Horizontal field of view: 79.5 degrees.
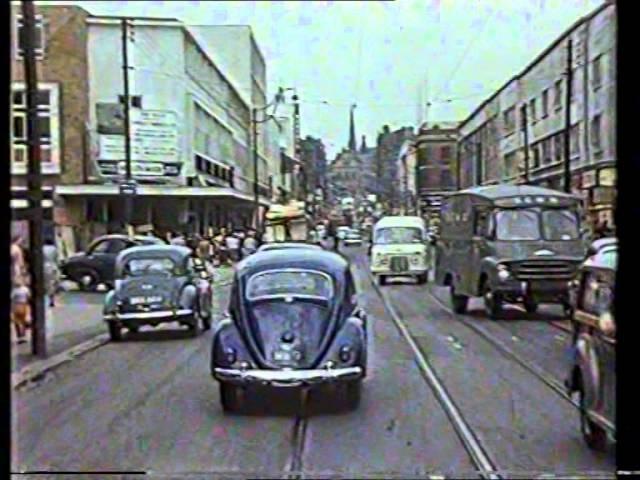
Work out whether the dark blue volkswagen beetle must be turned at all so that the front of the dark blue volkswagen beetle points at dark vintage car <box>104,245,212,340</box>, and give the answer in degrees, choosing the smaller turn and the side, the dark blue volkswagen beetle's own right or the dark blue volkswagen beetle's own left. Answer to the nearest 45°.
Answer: approximately 90° to the dark blue volkswagen beetle's own left

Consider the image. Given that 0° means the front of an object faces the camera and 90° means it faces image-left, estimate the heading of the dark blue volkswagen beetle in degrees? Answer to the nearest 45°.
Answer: approximately 180°

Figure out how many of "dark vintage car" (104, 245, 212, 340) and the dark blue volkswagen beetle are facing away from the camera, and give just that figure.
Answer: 2

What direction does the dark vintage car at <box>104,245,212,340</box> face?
away from the camera
